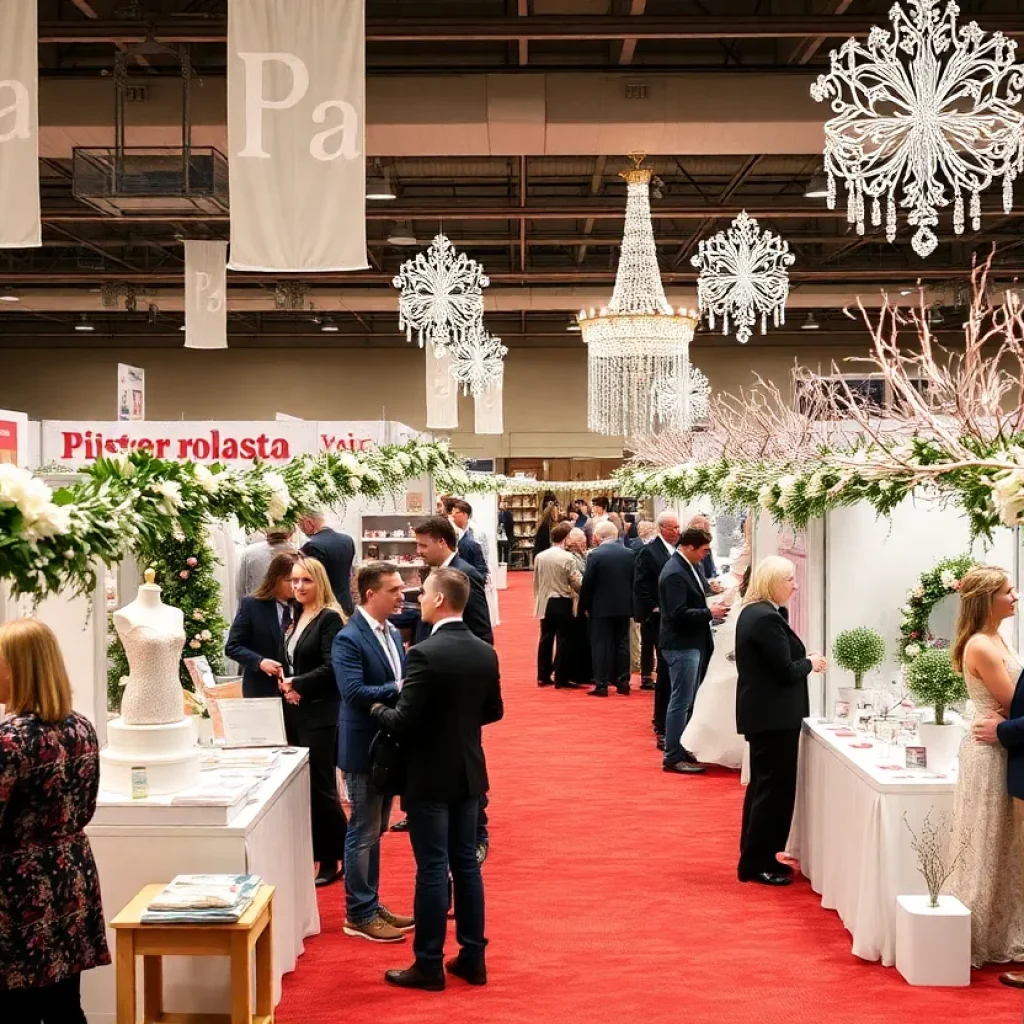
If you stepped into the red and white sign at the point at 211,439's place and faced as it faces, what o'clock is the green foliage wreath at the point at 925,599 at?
The green foliage wreath is roughly at 11 o'clock from the red and white sign.

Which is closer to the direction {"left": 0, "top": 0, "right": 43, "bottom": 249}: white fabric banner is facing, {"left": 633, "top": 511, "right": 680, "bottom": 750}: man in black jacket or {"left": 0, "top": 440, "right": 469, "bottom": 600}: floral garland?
the floral garland

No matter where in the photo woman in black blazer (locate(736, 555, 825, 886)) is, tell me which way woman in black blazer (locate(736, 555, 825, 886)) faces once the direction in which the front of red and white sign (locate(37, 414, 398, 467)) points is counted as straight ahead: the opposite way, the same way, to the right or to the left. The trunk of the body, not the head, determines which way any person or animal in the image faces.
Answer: to the left

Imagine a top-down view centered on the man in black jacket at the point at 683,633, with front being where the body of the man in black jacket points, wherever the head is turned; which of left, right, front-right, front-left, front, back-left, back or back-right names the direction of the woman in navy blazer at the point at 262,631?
back-right

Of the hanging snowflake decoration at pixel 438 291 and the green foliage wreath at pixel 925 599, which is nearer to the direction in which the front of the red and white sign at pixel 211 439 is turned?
the green foliage wreath

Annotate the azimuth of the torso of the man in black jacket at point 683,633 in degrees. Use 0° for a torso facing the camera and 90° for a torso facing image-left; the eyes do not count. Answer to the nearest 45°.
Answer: approximately 270°

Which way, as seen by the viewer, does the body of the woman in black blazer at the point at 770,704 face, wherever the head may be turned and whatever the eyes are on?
to the viewer's right

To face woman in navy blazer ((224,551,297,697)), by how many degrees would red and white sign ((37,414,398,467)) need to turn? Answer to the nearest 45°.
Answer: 0° — it already faces them

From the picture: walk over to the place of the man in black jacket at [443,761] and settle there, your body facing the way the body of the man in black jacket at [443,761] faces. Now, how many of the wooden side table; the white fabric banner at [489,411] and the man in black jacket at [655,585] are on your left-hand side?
1

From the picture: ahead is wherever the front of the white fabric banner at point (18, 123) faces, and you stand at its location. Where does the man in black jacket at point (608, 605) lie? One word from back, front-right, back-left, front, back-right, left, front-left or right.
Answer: back-left

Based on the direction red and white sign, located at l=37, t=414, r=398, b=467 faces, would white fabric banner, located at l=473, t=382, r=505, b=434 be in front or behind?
behind

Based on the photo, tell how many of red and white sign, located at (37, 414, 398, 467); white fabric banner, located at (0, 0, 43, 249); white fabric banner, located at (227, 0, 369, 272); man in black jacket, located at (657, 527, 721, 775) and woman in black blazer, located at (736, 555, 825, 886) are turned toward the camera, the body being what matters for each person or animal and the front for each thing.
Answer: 3

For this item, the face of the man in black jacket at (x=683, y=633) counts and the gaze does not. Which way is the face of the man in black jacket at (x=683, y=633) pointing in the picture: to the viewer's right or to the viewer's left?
to the viewer's right
